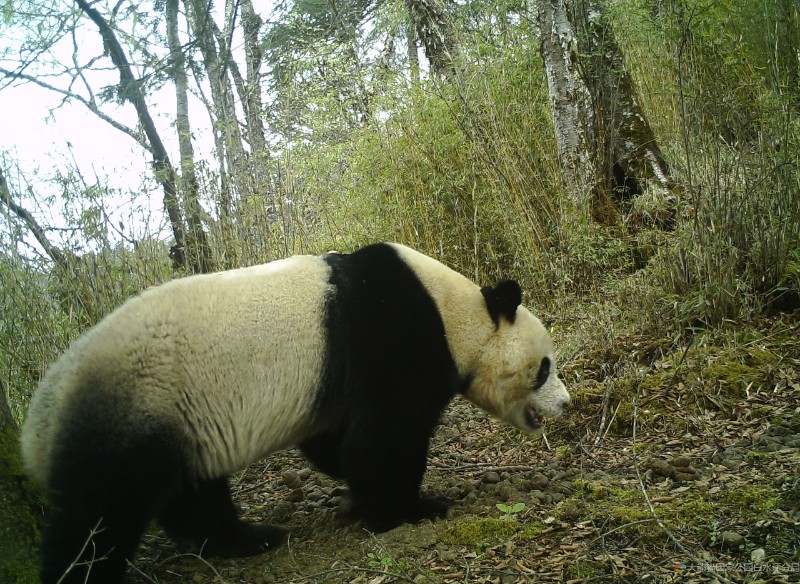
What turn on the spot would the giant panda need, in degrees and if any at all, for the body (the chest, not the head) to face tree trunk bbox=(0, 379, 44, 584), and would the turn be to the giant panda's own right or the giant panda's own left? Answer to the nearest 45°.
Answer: approximately 180°

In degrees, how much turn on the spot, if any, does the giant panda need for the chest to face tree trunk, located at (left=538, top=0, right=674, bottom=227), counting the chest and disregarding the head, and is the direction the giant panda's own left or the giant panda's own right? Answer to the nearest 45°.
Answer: approximately 45° to the giant panda's own left

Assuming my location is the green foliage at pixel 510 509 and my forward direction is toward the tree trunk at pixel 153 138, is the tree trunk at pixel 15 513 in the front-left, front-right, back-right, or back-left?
front-left

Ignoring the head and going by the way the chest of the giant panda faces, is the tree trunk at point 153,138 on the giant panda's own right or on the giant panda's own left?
on the giant panda's own left

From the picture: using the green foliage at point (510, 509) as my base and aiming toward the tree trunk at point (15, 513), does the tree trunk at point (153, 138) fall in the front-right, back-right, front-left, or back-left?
front-right

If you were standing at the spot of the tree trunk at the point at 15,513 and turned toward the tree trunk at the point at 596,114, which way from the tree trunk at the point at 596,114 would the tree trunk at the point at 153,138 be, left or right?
left

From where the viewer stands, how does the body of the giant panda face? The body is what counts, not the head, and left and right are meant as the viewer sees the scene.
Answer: facing to the right of the viewer

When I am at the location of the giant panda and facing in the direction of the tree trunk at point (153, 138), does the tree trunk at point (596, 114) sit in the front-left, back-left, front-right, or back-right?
front-right
